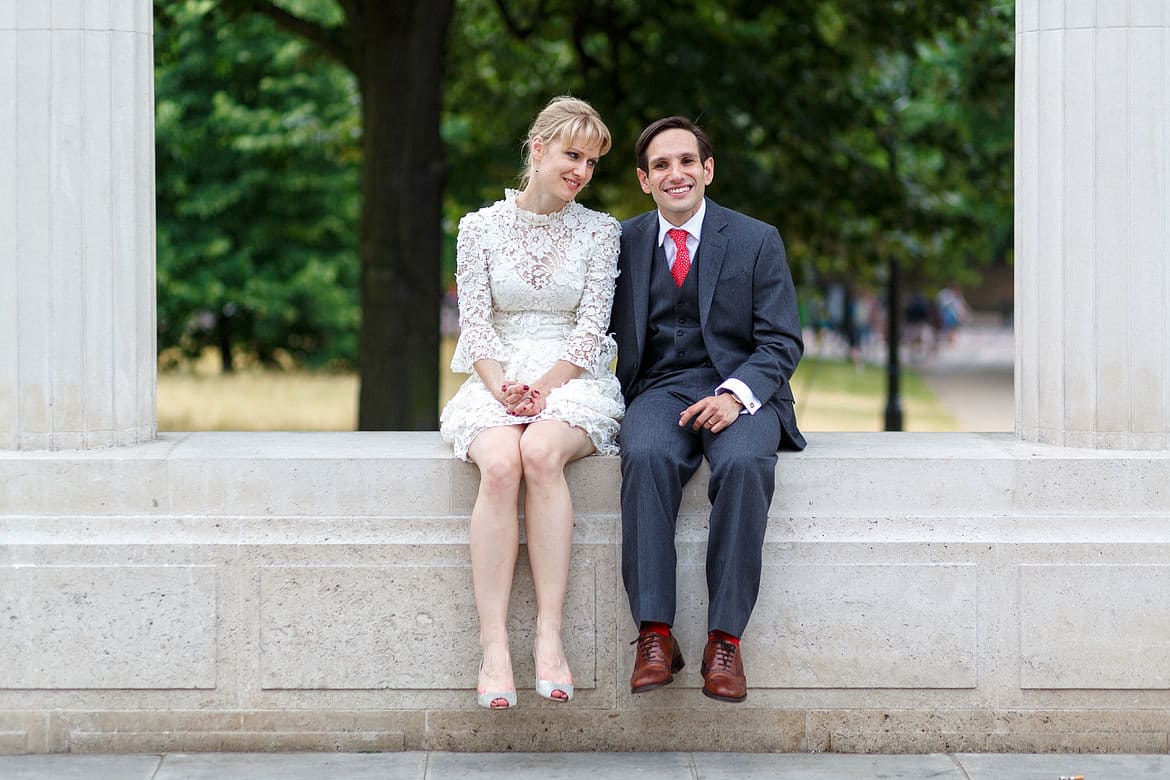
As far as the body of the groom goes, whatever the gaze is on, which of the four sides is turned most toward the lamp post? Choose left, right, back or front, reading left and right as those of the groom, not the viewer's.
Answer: back

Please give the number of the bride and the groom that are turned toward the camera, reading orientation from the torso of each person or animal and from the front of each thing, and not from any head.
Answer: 2

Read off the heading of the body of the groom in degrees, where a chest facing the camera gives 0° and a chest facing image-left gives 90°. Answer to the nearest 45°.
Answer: approximately 0°

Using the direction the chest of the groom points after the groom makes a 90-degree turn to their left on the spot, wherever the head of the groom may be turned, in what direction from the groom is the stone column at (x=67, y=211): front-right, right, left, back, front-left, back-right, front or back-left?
back

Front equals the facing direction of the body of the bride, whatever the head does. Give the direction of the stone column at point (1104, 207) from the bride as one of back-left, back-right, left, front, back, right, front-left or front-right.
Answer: left

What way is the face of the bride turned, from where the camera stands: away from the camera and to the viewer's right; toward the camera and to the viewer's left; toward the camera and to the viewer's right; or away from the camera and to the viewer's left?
toward the camera and to the viewer's right

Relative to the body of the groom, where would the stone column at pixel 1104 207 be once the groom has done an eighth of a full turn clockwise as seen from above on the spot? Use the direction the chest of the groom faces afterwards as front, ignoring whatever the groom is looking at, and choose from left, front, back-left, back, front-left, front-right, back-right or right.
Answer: back-left

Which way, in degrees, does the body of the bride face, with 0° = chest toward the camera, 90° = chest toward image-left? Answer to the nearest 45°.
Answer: approximately 0°

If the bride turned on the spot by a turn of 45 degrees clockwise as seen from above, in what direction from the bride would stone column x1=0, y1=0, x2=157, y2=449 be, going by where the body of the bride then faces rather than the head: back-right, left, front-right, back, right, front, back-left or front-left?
front-right
